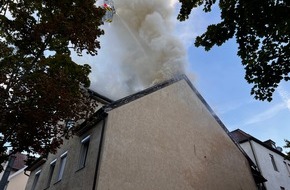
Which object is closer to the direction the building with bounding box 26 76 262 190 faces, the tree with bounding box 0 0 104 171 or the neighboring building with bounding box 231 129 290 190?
the tree

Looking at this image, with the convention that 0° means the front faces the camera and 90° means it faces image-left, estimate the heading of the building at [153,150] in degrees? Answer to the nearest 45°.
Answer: approximately 45°

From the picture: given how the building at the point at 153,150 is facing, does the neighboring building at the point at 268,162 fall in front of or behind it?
behind

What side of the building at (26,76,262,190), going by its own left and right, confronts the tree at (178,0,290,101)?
left

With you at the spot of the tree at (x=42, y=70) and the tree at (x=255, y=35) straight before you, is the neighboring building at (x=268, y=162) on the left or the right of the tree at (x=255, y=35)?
left
